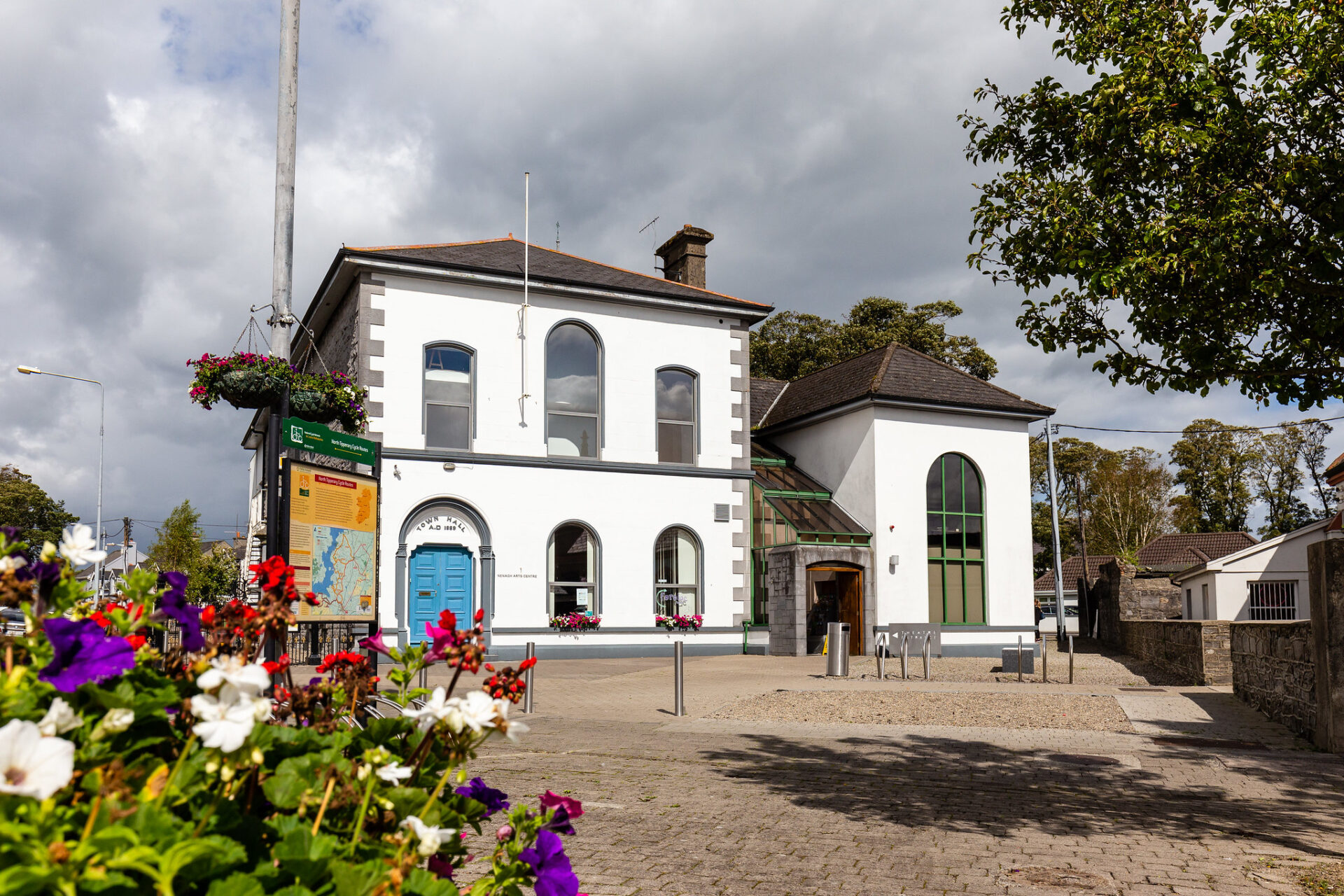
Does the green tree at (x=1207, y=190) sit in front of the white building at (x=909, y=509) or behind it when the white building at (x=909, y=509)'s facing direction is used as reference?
in front

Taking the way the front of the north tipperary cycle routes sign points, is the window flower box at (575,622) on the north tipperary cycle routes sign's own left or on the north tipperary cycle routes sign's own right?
on the north tipperary cycle routes sign's own left

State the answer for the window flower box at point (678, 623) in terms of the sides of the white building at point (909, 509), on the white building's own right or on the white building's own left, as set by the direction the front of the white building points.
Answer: on the white building's own right

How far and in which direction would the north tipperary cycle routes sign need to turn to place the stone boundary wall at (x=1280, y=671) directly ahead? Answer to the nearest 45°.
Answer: approximately 45° to its left

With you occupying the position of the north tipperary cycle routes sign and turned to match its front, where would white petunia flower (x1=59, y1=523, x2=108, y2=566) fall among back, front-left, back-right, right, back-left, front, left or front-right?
front-right

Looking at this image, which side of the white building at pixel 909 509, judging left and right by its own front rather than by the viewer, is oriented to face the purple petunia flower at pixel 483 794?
front

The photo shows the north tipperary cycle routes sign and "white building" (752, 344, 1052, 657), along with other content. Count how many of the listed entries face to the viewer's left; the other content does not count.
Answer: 0

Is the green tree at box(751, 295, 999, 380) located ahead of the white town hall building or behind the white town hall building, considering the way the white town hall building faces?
behind

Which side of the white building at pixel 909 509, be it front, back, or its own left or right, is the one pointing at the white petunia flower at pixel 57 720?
front

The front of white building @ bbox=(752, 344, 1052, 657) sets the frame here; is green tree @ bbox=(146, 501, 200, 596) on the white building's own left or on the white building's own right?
on the white building's own right

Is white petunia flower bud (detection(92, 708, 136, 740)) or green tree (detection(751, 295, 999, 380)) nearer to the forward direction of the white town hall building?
the white petunia flower bud
